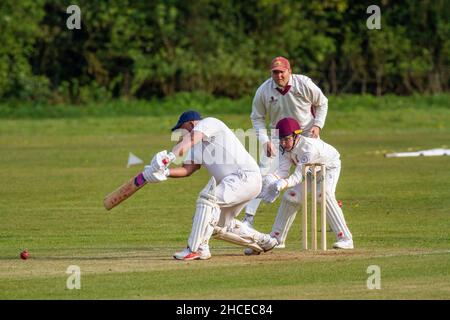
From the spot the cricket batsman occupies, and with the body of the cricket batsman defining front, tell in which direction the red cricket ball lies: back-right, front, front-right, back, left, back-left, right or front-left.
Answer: front

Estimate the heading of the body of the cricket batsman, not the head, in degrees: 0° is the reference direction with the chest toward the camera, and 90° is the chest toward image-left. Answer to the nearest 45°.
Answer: approximately 90°
